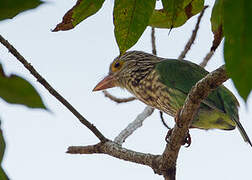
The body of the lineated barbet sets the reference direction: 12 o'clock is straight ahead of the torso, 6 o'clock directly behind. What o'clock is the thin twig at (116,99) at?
The thin twig is roughly at 1 o'clock from the lineated barbet.

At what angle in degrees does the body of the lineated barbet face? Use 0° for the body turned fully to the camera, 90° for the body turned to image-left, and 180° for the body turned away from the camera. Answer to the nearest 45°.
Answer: approximately 90°

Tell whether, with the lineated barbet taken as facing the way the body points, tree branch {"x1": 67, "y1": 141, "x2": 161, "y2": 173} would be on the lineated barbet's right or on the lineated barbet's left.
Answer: on the lineated barbet's left

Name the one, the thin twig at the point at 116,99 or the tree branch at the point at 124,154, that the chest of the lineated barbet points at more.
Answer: the thin twig
